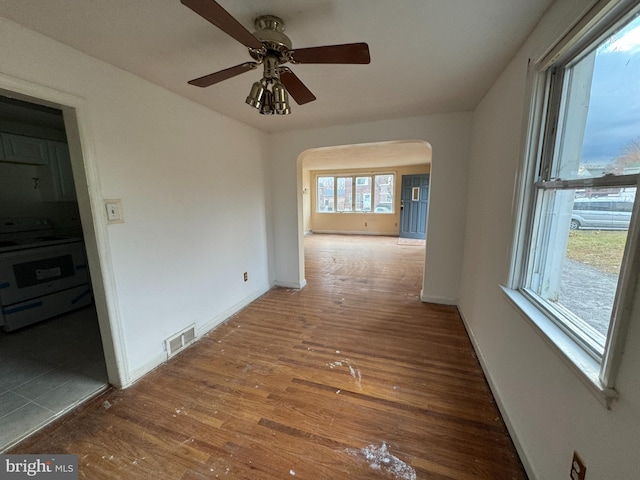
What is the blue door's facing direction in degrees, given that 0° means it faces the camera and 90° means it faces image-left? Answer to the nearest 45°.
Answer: approximately 0°

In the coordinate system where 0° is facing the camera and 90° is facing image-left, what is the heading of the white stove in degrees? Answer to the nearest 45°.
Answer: approximately 315°

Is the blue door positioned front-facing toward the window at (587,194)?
yes
